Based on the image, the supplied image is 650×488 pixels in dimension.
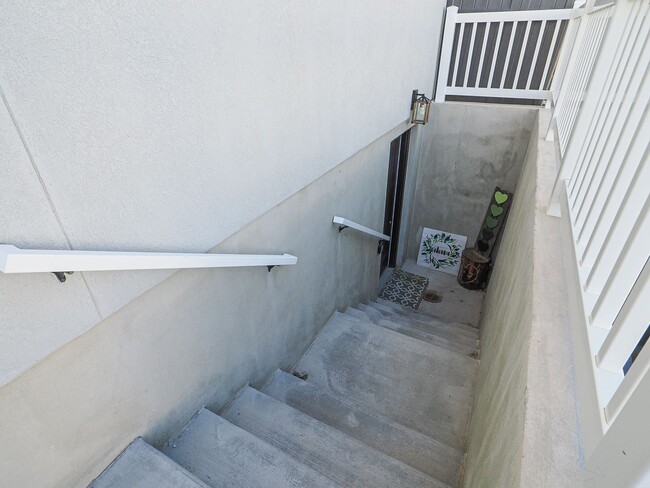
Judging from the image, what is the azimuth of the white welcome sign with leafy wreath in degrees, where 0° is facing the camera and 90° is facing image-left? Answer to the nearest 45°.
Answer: approximately 0°

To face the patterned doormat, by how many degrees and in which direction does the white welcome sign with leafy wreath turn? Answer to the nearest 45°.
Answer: approximately 45° to its right

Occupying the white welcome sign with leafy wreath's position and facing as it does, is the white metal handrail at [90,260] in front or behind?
in front

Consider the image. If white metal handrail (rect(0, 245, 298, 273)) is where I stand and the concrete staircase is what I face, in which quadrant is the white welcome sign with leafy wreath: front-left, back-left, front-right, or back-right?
front-left

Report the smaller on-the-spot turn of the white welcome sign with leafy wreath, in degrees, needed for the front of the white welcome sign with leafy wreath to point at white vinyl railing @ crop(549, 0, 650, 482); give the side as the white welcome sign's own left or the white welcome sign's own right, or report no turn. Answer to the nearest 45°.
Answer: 0° — it already faces it

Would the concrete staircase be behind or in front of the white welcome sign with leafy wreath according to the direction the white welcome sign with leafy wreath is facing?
in front
